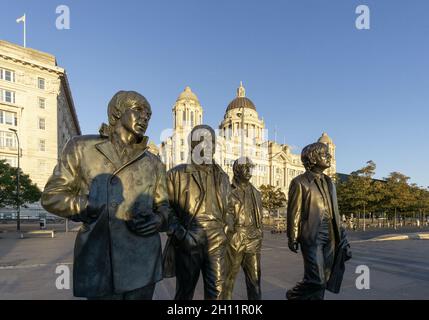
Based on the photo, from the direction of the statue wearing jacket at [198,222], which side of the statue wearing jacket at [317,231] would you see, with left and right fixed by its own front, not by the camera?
right

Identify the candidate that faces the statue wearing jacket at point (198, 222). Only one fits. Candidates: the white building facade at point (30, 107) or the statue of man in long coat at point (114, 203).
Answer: the white building facade

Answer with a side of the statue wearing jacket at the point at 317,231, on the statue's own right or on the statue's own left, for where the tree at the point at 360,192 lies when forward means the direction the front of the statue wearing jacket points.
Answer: on the statue's own left

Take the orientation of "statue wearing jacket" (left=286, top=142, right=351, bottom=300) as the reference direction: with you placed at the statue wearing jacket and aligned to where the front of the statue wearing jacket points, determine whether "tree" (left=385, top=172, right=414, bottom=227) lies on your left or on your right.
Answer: on your left

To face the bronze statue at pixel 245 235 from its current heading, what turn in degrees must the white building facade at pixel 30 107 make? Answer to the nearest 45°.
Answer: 0° — it already faces it

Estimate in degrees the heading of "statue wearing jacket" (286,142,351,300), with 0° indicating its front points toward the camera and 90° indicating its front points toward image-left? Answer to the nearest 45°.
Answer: approximately 315°
